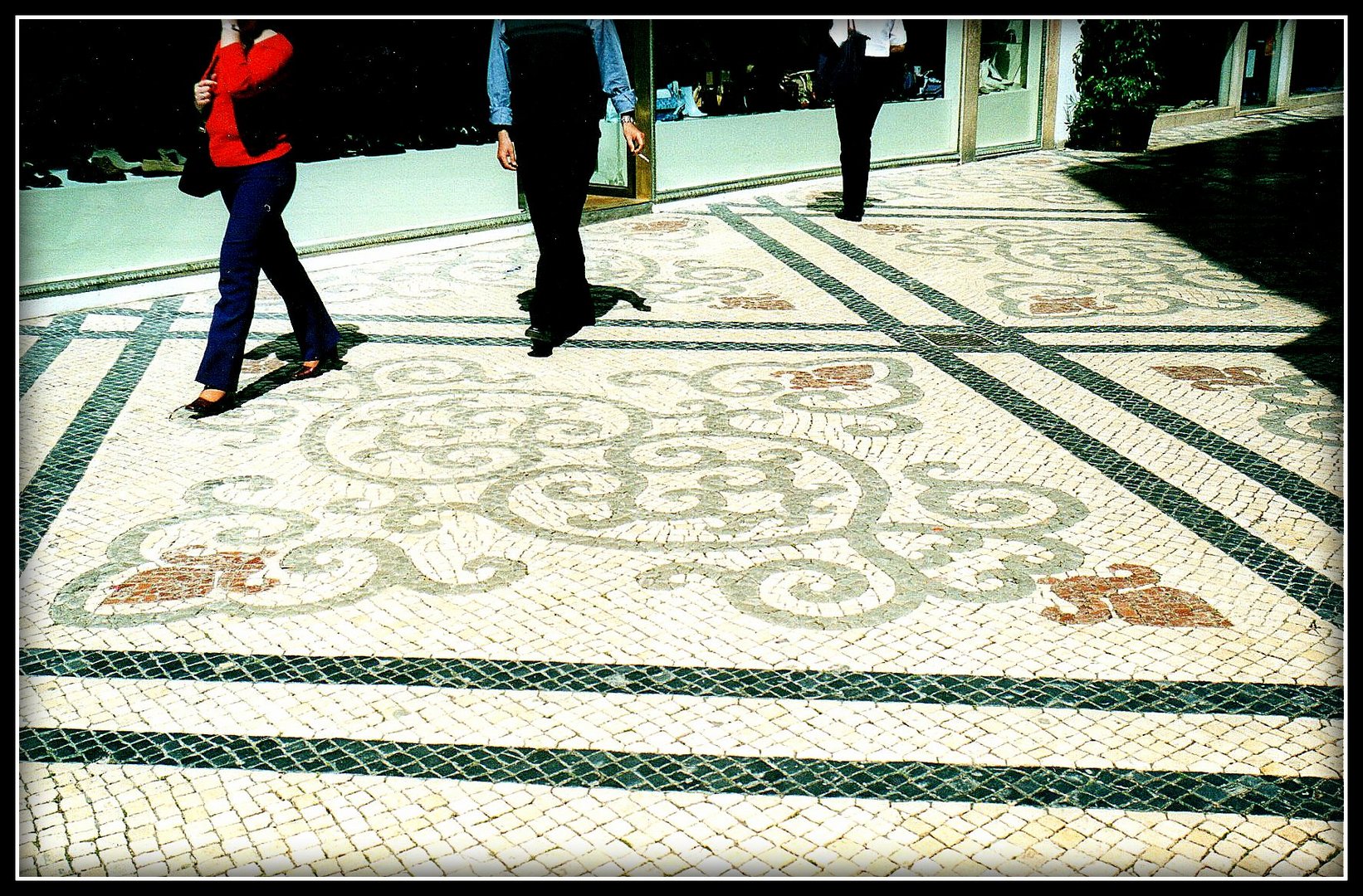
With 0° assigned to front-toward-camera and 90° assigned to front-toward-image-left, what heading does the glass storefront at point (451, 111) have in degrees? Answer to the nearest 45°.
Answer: approximately 315°

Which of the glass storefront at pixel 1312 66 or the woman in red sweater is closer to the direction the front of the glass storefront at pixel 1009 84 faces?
the woman in red sweater

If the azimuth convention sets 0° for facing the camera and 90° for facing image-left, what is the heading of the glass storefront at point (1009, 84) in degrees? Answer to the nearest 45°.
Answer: approximately 315°
